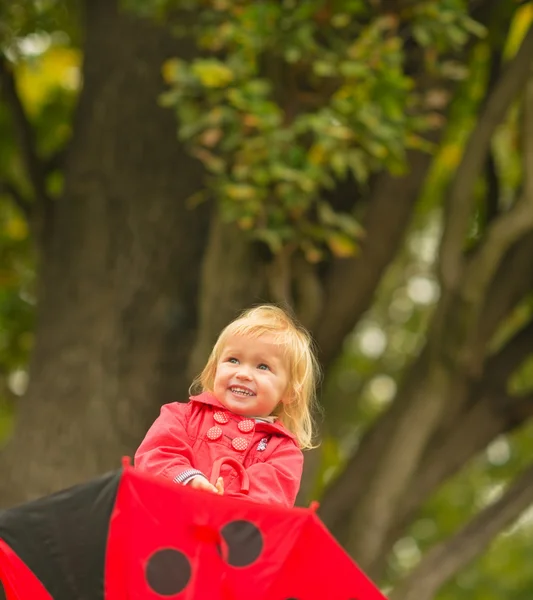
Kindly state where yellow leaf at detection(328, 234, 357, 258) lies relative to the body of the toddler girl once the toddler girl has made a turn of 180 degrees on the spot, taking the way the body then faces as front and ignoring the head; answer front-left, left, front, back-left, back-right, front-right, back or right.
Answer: front

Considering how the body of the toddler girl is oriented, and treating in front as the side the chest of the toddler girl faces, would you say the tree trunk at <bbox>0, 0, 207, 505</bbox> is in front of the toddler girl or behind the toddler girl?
behind

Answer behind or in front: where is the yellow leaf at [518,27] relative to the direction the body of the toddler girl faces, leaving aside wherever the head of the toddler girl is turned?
behind

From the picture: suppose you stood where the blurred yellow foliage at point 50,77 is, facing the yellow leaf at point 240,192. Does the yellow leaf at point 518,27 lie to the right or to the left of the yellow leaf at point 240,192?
left

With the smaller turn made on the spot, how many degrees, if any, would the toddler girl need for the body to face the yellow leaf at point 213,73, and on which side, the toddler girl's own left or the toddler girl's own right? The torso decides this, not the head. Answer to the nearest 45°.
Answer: approximately 180°

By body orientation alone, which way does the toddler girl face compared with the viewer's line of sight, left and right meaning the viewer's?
facing the viewer

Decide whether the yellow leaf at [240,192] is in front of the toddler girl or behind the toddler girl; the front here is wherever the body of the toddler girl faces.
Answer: behind

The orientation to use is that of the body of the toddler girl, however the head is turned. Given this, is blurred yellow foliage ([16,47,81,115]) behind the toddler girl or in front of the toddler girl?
behind

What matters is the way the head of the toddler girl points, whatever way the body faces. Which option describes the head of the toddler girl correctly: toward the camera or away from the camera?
toward the camera
